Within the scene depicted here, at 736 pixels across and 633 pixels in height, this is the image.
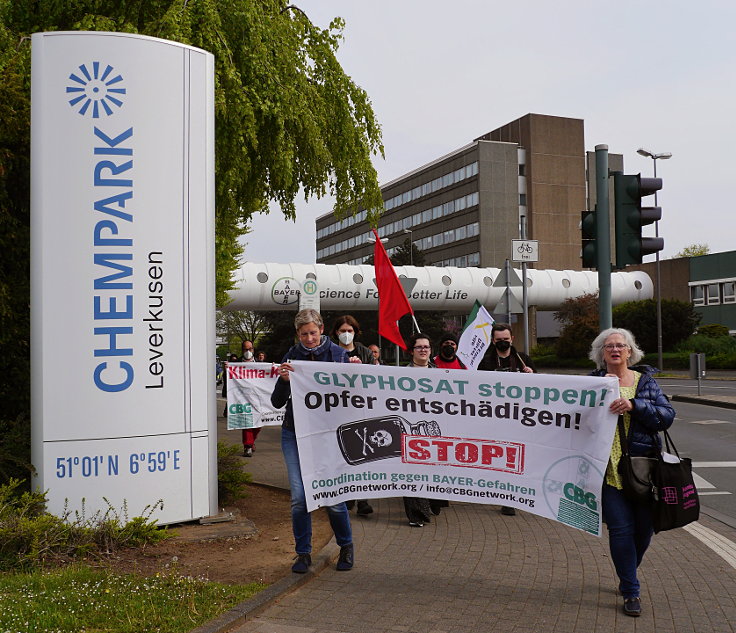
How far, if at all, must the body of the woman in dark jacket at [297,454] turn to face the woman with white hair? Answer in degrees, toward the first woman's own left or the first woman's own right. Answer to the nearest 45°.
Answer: approximately 45° to the first woman's own left

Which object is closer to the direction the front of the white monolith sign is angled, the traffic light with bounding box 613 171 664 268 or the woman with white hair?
the woman with white hair

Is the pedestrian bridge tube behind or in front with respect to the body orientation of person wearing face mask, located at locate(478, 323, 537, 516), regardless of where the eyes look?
behind

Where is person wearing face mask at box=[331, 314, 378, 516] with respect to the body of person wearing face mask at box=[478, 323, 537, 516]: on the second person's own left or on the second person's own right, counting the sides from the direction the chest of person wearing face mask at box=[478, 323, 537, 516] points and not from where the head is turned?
on the second person's own right

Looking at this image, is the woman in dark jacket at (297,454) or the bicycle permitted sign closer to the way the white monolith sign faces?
the woman in dark jacket

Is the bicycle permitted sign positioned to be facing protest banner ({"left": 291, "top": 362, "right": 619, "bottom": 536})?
yes

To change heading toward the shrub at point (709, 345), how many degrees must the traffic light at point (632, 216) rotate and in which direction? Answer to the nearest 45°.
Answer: approximately 90° to its left

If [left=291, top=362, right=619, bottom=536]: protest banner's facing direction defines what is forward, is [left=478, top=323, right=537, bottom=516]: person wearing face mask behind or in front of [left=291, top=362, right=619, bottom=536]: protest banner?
behind

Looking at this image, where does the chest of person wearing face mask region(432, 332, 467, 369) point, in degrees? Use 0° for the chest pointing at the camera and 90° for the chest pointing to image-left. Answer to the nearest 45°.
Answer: approximately 0°

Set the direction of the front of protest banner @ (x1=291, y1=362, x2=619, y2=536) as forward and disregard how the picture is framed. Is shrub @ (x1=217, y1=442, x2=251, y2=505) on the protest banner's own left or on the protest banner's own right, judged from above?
on the protest banner's own right

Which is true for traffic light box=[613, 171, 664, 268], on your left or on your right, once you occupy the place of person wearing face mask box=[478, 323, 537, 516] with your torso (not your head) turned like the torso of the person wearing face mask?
on your left

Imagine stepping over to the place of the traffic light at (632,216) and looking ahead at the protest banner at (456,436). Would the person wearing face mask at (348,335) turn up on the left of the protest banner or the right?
right
